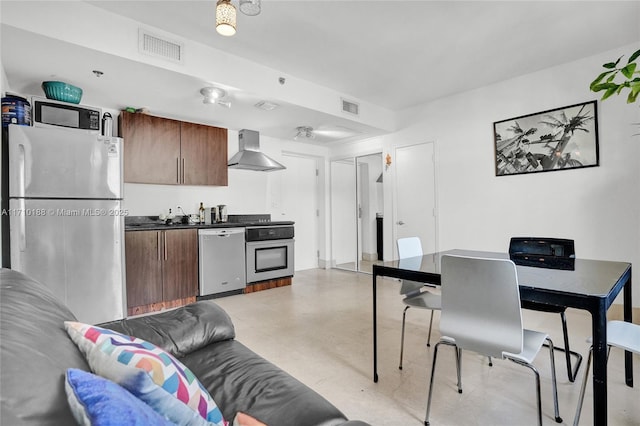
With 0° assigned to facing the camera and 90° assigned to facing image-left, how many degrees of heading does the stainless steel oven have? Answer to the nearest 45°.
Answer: approximately 315°

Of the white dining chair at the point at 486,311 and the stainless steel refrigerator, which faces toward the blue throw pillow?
the stainless steel refrigerator

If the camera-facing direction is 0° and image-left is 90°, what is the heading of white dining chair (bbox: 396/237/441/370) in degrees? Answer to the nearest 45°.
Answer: approximately 315°

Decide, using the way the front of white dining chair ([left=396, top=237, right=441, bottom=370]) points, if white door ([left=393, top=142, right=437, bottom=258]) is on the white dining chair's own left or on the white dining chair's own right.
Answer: on the white dining chair's own left

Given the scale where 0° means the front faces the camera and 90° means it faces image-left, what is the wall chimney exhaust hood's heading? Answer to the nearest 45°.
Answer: approximately 315°

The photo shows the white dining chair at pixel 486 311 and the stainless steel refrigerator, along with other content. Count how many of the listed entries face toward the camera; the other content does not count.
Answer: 1

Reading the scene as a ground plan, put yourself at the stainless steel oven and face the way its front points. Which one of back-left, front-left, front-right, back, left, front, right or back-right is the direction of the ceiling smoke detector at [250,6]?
front-right

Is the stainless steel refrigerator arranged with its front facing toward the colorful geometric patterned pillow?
yes

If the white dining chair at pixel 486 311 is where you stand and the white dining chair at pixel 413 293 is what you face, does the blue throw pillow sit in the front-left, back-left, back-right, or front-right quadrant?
back-left

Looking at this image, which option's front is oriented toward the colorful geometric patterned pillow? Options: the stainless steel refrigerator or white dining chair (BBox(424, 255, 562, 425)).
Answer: the stainless steel refrigerator
